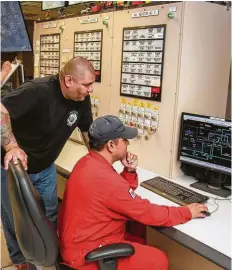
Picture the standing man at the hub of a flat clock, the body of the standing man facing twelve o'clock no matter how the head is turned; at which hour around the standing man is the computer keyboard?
The computer keyboard is roughly at 11 o'clock from the standing man.

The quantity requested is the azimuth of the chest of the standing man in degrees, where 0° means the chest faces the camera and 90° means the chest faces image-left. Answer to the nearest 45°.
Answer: approximately 315°

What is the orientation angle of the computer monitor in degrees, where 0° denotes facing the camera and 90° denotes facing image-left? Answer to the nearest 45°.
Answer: approximately 45°

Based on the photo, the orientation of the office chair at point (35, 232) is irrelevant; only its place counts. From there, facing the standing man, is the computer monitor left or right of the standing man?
right

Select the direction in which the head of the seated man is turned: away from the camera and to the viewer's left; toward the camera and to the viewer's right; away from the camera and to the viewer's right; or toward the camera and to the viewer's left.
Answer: away from the camera and to the viewer's right

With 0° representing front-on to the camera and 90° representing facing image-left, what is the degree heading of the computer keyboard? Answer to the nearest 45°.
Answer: approximately 45°

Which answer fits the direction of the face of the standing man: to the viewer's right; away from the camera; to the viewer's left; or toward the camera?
to the viewer's right

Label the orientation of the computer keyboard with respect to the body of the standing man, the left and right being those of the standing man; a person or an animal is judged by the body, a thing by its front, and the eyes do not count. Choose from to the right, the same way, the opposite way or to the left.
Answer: to the right
